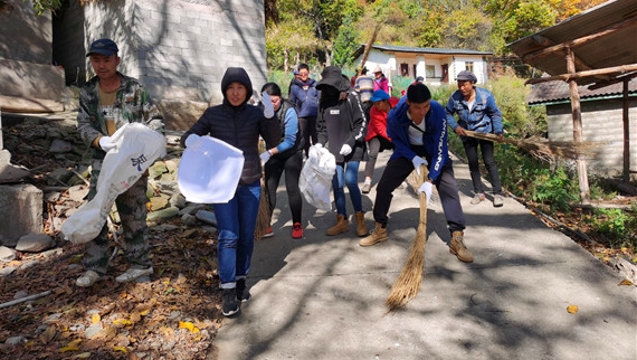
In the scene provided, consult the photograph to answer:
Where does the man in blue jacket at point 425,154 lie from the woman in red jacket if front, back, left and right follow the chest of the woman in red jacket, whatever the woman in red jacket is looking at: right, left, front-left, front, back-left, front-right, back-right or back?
front-left

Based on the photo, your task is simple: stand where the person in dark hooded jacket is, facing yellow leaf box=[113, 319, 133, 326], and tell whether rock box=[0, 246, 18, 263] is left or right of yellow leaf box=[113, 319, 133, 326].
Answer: right

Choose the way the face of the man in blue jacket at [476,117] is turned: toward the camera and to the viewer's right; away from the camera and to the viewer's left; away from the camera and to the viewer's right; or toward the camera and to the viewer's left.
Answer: toward the camera and to the viewer's left

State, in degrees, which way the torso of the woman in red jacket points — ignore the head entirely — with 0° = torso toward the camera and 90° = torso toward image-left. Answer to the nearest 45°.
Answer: approximately 45°

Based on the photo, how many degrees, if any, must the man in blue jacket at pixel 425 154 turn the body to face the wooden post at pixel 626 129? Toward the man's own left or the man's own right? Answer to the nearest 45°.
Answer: approximately 135° to the man's own left

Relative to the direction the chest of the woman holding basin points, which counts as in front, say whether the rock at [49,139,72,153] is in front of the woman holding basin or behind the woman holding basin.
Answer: behind

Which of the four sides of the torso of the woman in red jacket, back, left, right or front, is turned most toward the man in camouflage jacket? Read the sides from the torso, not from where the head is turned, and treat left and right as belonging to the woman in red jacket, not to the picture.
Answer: front

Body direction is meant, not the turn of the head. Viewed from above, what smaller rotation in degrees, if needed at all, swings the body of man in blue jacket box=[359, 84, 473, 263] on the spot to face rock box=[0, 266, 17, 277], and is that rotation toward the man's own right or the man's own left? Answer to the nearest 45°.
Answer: approximately 90° to the man's own right

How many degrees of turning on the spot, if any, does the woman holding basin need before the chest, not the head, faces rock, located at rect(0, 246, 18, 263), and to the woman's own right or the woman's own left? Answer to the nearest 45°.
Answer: approximately 135° to the woman's own right

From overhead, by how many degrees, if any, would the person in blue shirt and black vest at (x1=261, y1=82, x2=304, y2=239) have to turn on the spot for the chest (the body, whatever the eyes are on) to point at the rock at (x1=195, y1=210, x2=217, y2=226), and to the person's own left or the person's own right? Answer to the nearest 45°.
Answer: approximately 90° to the person's own right

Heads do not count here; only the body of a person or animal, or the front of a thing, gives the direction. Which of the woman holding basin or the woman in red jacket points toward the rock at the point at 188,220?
the woman in red jacket

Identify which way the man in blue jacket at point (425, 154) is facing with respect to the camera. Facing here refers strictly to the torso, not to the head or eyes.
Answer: toward the camera

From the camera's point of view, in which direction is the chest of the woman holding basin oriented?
toward the camera
